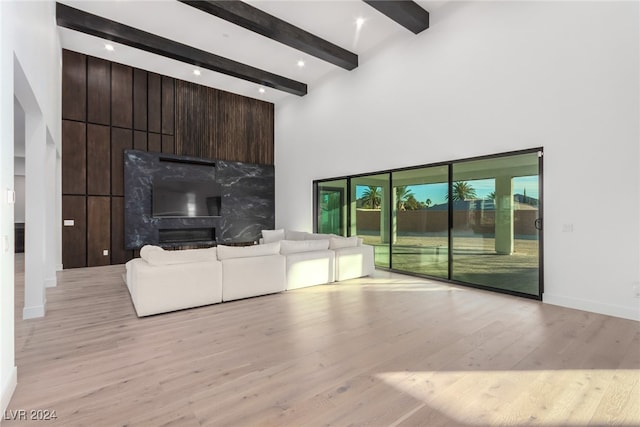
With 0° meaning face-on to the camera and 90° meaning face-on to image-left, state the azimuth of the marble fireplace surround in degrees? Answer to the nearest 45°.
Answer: approximately 315°

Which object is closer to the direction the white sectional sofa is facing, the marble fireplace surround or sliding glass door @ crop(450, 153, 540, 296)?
the marble fireplace surround

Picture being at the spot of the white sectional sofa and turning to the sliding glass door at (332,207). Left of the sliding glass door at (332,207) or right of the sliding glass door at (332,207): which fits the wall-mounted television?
left

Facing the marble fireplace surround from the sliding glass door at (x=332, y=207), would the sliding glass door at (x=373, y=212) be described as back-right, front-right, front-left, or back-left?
back-left

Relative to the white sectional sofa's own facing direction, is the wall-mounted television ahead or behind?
ahead

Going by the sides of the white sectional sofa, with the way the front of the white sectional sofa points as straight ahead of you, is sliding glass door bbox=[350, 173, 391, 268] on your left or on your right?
on your right

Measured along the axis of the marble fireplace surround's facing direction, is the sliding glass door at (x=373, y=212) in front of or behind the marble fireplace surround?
in front

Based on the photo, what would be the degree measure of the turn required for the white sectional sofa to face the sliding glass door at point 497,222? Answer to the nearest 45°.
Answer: approximately 135° to its right

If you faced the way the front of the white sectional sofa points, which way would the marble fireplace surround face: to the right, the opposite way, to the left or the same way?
the opposite way

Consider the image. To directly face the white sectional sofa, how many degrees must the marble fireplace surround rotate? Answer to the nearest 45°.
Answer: approximately 45° to its right

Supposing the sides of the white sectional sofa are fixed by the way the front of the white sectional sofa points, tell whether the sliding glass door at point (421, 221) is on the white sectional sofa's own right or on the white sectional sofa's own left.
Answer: on the white sectional sofa's own right

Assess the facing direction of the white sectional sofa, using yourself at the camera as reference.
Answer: facing away from the viewer and to the left of the viewer

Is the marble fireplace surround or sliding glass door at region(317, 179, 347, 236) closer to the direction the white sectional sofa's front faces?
the marble fireplace surround
